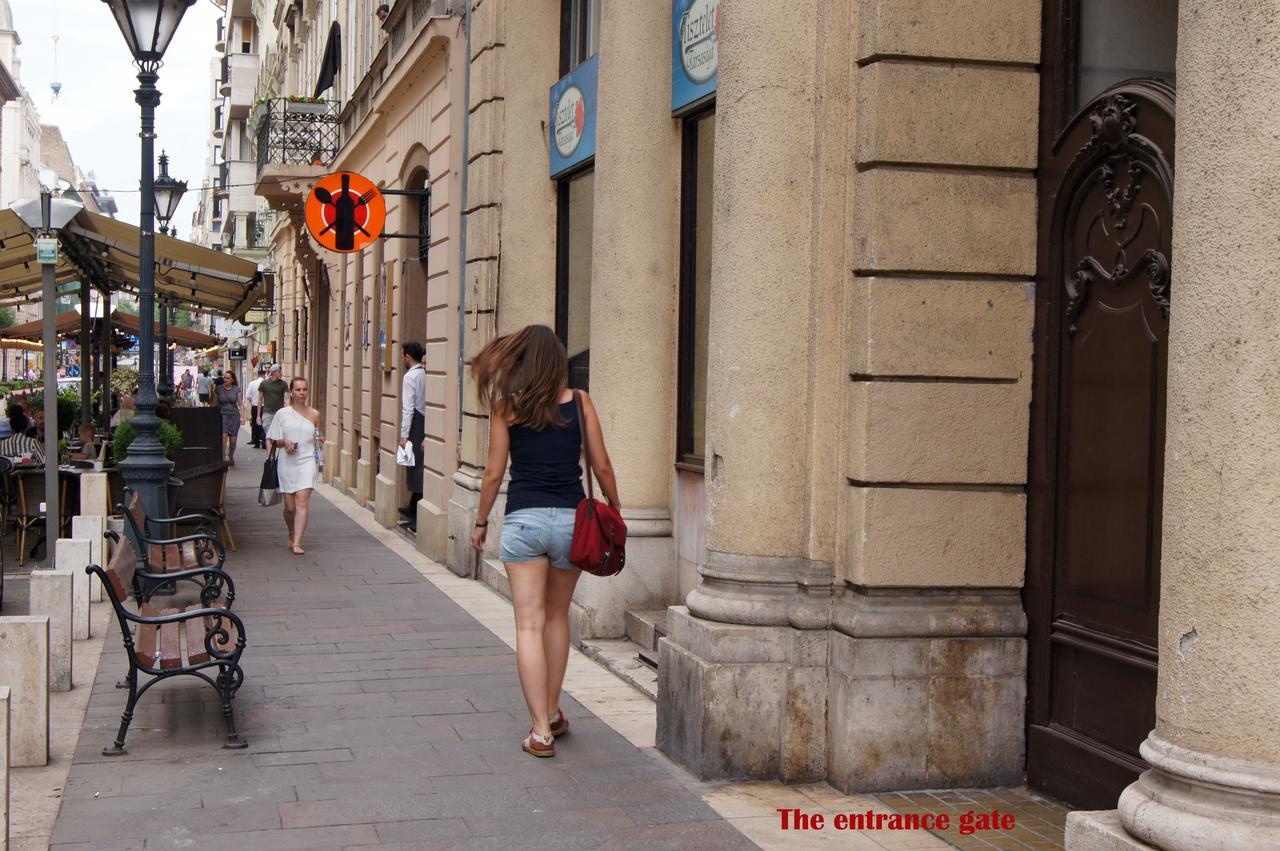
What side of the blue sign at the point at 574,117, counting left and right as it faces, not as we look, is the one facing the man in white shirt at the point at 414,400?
right

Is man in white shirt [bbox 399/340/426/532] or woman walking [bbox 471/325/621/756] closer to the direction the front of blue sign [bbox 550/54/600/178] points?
the woman walking

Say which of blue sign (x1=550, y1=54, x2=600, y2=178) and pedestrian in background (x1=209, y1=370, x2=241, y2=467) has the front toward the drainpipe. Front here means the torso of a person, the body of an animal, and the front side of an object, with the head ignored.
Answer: the pedestrian in background

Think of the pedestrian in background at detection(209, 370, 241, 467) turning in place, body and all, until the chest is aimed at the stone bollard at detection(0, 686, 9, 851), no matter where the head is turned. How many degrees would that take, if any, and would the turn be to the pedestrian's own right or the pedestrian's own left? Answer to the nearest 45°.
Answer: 0° — they already face it

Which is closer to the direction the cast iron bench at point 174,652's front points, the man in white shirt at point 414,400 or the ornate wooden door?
the ornate wooden door

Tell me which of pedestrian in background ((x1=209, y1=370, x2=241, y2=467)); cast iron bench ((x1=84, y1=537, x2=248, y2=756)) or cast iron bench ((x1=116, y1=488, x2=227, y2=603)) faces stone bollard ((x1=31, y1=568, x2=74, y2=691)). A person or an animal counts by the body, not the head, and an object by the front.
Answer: the pedestrian in background

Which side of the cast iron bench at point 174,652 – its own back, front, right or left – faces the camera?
right

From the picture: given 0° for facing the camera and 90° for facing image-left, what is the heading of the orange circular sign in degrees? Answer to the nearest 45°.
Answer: approximately 0°

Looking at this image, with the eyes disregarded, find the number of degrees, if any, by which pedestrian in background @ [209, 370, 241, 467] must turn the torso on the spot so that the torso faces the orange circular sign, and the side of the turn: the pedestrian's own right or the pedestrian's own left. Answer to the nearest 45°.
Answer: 0° — they already face it

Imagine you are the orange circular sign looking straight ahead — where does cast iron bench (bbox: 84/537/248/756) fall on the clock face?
The cast iron bench is roughly at 12 o'clock from the orange circular sign.

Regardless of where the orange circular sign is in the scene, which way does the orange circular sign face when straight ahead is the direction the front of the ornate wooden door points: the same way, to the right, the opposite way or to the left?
to the left

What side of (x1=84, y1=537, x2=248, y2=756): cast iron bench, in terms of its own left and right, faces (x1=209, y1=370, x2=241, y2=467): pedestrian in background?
left

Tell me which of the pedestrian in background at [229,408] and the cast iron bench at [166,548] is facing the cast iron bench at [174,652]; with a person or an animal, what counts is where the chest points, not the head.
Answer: the pedestrian in background
